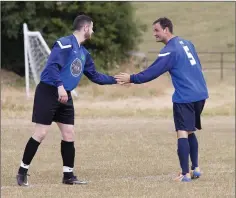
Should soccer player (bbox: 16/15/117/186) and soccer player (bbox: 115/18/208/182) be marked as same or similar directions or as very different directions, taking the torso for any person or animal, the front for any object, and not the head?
very different directions

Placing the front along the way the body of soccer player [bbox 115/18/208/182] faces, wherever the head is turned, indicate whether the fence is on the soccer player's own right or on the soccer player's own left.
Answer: on the soccer player's own right

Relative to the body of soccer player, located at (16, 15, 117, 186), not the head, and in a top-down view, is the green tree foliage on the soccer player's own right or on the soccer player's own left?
on the soccer player's own left

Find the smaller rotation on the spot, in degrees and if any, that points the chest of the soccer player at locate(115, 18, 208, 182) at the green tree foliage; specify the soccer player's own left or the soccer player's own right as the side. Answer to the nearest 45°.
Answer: approximately 45° to the soccer player's own right

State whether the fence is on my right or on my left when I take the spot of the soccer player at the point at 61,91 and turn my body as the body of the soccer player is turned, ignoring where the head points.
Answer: on my left

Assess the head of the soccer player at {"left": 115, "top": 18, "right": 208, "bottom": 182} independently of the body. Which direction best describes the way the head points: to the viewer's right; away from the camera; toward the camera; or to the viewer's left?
to the viewer's left

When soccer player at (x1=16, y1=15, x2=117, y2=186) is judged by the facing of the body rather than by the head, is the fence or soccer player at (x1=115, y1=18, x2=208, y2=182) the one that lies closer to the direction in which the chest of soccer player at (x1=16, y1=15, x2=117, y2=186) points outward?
the soccer player

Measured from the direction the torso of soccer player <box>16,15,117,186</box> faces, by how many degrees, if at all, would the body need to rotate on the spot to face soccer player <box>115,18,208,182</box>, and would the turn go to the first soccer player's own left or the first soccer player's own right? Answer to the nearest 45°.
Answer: approximately 45° to the first soccer player's own left
